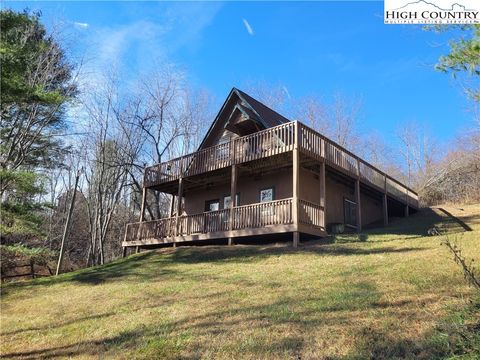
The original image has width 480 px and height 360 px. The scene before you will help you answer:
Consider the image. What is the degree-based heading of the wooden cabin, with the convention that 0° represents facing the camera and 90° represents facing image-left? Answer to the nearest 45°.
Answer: approximately 45°
